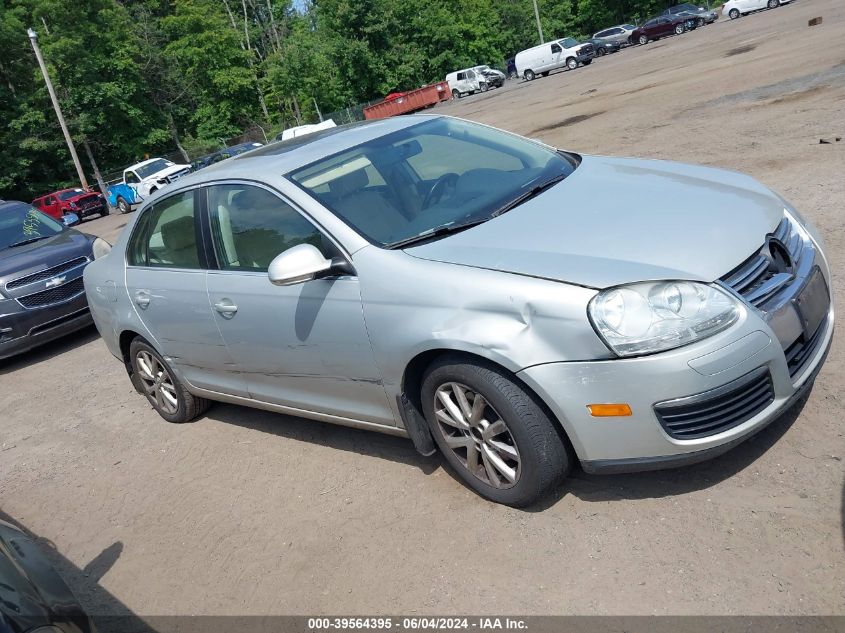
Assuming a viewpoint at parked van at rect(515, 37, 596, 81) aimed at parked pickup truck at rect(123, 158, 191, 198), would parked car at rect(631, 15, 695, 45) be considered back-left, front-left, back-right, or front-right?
back-left

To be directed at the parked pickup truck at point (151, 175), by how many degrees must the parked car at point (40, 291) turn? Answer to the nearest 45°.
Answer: approximately 135° to its left

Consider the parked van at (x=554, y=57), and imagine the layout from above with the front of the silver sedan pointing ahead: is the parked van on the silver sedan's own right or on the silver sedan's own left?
on the silver sedan's own left

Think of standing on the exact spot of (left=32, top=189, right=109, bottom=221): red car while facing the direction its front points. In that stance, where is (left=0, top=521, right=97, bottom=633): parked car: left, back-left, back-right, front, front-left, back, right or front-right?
front-right

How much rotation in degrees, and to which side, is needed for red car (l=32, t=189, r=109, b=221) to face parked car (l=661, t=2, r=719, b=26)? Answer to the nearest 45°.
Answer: approximately 45° to its left

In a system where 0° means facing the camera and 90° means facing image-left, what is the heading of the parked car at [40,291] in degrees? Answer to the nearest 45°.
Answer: approximately 315°

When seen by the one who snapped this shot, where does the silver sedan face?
facing the viewer and to the right of the viewer
